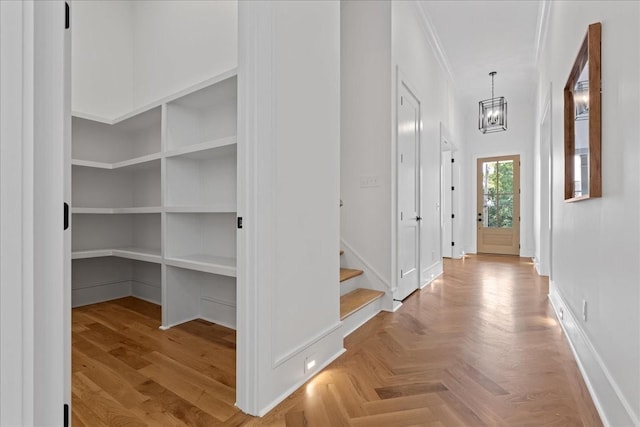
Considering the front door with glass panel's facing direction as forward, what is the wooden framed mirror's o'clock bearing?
The wooden framed mirror is roughly at 12 o'clock from the front door with glass panel.

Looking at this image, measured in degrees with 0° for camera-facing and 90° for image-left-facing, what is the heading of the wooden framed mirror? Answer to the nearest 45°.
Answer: approximately 90°

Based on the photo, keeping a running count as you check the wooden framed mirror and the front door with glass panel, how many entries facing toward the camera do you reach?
1

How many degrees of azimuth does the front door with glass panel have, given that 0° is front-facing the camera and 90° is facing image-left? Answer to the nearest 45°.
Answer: approximately 0°

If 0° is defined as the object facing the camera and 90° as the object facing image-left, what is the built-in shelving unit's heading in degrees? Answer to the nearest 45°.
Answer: approximately 45°

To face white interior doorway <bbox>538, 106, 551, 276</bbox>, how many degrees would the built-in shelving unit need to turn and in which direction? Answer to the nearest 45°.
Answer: approximately 135° to its left

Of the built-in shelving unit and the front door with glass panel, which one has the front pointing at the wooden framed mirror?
the front door with glass panel
